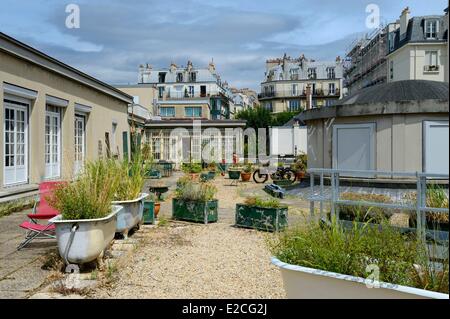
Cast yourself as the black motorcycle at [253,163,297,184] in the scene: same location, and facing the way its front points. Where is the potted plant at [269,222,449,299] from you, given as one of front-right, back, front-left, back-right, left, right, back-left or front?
left

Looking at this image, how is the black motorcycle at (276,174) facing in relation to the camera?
to the viewer's left

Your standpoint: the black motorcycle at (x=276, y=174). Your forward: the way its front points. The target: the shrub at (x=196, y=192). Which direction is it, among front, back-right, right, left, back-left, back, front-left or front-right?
left

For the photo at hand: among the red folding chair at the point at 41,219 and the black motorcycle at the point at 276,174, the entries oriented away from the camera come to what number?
0

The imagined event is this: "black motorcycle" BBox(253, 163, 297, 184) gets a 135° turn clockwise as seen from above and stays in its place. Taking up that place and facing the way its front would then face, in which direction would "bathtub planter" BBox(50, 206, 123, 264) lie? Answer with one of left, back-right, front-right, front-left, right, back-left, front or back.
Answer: back-right
